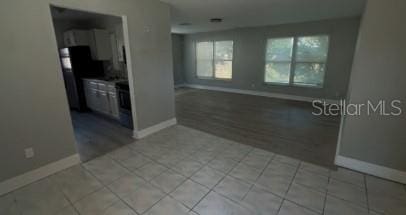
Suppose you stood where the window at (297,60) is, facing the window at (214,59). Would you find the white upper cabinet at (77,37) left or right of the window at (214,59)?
left

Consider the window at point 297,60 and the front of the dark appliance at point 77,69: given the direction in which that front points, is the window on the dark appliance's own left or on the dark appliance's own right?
on the dark appliance's own left
